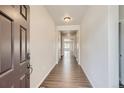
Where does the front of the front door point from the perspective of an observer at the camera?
facing the viewer and to the right of the viewer
